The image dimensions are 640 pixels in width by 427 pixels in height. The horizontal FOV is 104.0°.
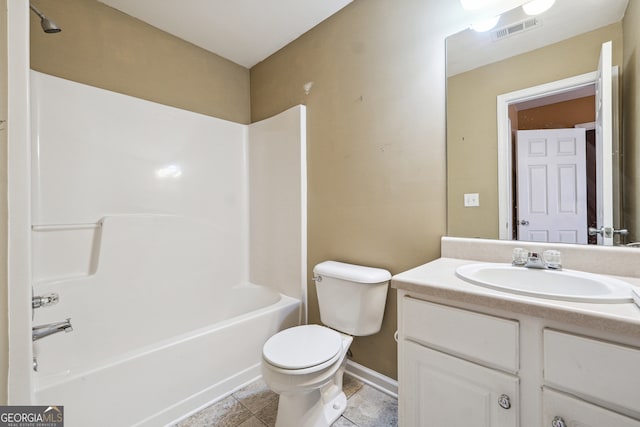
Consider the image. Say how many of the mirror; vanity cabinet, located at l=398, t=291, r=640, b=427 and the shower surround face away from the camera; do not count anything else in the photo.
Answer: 0

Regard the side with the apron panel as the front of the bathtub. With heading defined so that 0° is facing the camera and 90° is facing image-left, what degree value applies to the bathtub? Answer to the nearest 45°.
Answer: approximately 315°

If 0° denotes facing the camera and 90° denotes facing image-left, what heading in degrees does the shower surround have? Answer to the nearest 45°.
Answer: approximately 315°

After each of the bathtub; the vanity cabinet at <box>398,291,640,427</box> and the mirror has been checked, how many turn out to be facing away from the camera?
0

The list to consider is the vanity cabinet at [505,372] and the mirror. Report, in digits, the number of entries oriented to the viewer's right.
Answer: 0
